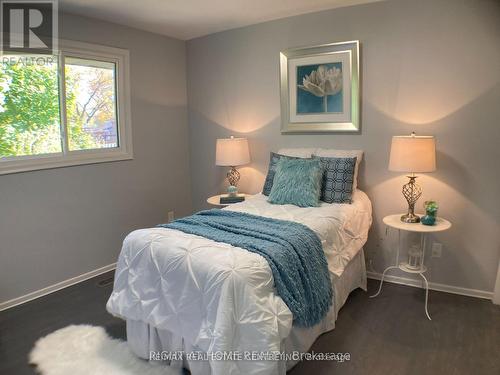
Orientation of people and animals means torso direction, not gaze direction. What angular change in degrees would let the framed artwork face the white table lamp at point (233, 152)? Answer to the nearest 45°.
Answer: approximately 45° to its right

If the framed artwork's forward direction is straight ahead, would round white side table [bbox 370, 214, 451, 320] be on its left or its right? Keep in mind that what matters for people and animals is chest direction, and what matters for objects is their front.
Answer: on its left

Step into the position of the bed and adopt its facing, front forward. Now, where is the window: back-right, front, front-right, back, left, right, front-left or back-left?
right

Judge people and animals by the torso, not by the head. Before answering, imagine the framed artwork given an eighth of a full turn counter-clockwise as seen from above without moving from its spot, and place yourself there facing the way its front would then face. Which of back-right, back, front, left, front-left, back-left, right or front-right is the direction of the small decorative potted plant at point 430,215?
front-left

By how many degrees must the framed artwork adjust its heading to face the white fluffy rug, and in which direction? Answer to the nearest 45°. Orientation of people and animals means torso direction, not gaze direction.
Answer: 0° — it already faces it

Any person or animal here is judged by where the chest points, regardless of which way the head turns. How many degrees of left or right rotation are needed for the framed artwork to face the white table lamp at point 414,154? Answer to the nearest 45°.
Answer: approximately 90° to its left

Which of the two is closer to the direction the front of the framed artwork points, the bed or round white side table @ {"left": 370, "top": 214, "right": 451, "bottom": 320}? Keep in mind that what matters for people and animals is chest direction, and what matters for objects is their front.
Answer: the bed
